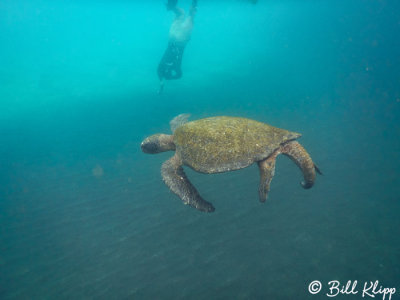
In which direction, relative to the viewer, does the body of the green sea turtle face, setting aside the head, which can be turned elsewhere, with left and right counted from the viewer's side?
facing to the left of the viewer

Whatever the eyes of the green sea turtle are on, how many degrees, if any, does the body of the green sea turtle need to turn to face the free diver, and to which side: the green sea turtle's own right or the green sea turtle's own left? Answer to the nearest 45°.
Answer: approximately 90° to the green sea turtle's own right
